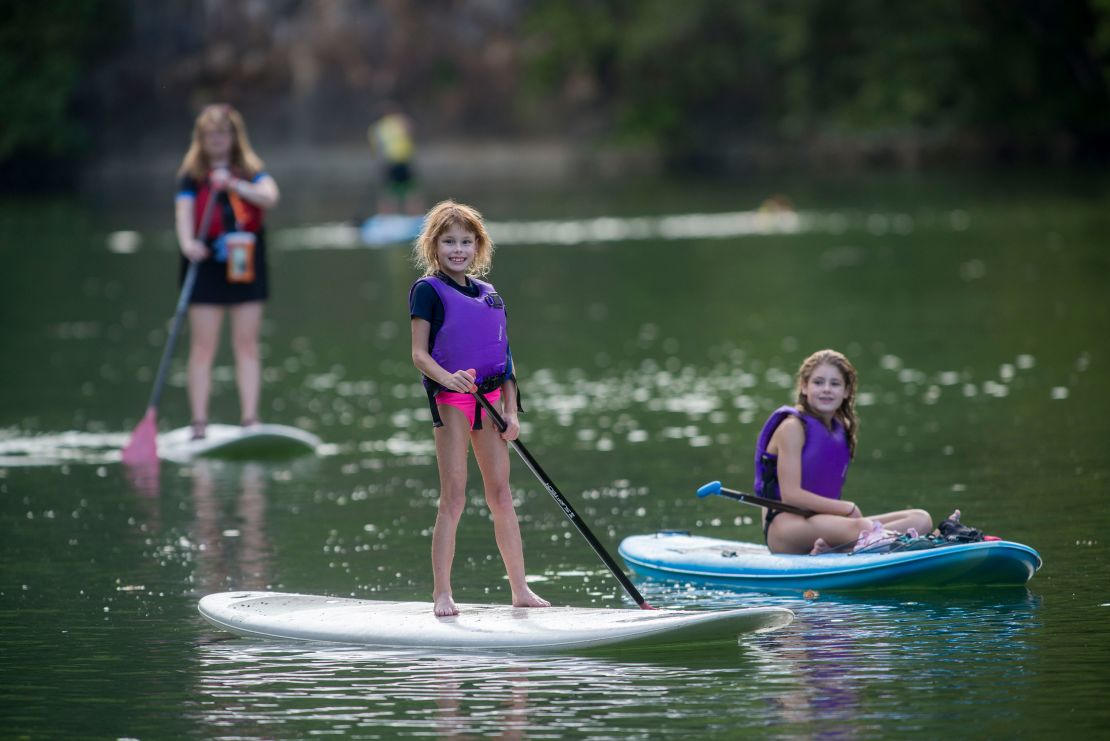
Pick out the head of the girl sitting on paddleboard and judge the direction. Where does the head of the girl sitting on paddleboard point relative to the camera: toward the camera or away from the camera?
toward the camera

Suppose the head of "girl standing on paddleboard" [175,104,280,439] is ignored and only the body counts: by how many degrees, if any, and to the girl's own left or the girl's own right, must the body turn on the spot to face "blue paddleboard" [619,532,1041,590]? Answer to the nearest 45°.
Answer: approximately 45° to the girl's own left

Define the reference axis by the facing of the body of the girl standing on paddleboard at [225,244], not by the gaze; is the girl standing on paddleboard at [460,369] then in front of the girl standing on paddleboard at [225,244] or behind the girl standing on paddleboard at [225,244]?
in front

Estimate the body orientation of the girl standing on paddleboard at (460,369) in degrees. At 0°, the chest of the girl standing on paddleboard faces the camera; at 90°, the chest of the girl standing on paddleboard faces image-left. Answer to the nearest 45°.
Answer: approximately 315°

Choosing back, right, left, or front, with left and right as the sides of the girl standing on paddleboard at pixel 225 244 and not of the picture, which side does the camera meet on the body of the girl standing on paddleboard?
front

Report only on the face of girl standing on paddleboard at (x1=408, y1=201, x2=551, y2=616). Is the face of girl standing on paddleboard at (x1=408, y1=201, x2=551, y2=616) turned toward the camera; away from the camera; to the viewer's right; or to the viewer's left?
toward the camera

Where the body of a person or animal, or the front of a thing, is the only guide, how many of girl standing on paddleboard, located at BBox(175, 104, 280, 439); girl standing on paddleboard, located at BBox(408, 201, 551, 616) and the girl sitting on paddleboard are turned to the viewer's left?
0

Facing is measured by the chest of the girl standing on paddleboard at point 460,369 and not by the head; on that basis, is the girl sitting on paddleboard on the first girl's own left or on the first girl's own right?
on the first girl's own left

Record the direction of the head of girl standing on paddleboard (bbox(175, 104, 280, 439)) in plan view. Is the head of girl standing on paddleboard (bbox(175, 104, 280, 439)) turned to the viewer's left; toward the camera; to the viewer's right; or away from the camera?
toward the camera

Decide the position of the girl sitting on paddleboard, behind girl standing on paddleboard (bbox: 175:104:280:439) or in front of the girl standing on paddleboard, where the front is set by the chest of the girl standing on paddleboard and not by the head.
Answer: in front

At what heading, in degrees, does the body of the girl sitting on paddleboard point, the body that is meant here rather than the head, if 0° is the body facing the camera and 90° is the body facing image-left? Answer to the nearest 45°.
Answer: approximately 315°

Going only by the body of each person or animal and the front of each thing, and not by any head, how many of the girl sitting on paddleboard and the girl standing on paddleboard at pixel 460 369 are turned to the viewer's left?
0

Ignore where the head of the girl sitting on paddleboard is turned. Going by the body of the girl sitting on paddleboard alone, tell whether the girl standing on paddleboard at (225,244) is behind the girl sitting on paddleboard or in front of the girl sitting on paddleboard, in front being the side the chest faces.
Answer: behind
